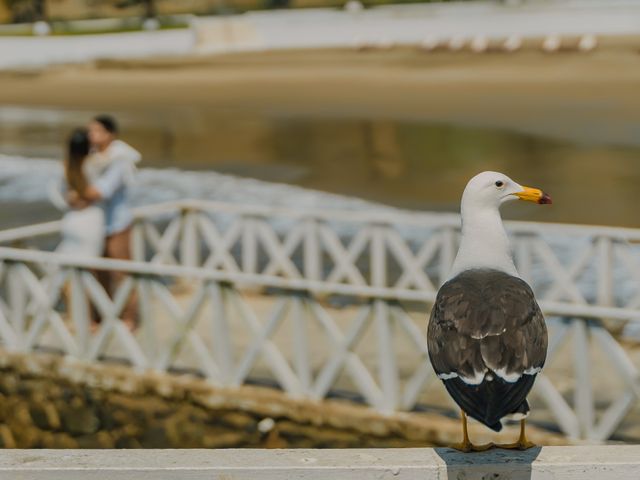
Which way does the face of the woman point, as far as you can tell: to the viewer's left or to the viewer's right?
to the viewer's right

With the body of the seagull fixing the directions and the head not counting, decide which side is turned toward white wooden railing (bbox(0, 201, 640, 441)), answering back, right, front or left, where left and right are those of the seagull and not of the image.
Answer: front

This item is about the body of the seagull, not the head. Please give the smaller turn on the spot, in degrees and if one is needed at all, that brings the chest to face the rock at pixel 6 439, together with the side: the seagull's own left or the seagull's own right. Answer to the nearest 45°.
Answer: approximately 45° to the seagull's own left

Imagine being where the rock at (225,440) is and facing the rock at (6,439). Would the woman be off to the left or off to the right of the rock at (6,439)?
right

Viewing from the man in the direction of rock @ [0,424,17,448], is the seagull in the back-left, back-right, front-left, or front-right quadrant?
front-left

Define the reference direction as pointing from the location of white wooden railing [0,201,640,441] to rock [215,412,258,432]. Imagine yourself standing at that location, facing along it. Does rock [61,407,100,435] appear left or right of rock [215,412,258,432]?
right

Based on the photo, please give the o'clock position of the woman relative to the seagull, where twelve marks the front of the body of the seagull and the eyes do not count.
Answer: The woman is roughly at 11 o'clock from the seagull.

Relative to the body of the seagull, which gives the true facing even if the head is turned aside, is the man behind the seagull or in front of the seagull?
in front

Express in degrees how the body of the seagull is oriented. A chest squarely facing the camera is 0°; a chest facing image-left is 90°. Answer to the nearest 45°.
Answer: approximately 180°

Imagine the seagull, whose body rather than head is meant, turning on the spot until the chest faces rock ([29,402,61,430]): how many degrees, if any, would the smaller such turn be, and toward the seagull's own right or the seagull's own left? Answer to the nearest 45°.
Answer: approximately 45° to the seagull's own left
